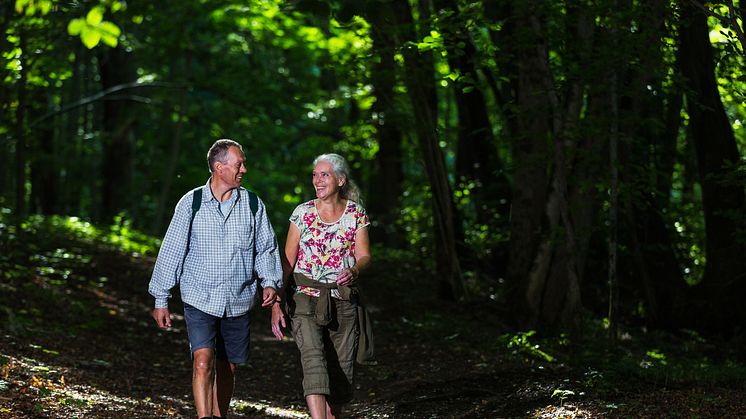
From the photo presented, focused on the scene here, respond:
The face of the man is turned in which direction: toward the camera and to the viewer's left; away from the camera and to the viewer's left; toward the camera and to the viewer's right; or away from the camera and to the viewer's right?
toward the camera and to the viewer's right

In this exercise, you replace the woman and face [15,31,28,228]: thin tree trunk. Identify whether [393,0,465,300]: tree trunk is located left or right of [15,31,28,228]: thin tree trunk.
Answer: right

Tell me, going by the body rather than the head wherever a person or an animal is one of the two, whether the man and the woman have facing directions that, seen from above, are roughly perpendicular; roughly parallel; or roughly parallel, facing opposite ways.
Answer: roughly parallel

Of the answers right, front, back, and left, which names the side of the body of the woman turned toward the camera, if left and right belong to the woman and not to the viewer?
front

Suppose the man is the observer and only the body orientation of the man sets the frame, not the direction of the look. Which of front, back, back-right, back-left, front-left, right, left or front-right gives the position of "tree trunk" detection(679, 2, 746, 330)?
back-left

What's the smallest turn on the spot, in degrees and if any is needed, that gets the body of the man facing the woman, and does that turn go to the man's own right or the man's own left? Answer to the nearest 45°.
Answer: approximately 90° to the man's own left

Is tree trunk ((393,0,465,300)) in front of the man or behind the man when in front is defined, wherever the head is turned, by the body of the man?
behind

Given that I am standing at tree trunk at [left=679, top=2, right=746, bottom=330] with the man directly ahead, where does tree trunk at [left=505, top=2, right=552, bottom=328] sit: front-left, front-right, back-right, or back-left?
front-right

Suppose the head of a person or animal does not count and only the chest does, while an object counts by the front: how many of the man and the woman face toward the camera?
2

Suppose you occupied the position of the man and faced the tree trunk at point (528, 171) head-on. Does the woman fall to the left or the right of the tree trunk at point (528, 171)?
right

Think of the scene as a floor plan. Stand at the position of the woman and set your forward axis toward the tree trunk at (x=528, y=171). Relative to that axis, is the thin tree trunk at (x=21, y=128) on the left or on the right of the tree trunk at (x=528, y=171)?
left
